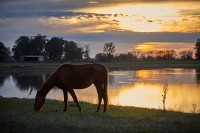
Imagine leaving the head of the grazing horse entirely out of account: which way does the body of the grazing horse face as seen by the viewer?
to the viewer's left
